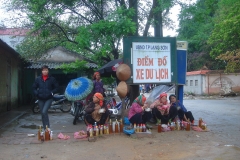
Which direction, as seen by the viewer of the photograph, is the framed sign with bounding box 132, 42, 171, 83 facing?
facing the viewer

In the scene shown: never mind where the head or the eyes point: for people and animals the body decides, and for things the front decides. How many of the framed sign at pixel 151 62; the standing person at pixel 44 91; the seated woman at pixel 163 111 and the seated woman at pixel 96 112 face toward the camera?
4

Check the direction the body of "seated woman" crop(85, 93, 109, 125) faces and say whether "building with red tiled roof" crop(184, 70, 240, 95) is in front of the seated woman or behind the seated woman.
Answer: behind

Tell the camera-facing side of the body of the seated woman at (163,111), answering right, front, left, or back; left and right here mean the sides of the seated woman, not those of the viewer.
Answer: front
